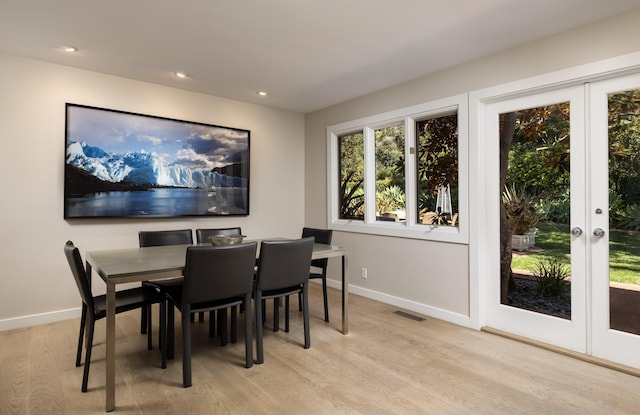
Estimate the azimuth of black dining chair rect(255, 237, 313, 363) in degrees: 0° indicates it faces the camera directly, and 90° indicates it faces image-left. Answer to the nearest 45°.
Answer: approximately 135°

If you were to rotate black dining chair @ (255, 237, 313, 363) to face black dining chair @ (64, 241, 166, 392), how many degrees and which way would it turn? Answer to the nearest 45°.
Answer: approximately 45° to its left

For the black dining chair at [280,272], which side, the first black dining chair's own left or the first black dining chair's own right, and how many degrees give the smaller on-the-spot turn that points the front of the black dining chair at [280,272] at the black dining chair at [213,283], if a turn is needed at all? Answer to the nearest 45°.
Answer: approximately 90° to the first black dining chair's own left

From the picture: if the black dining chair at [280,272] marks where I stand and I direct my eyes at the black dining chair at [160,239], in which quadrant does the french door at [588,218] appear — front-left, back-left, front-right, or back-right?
back-right

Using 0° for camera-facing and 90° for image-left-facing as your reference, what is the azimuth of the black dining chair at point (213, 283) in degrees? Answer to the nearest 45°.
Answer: approximately 135°

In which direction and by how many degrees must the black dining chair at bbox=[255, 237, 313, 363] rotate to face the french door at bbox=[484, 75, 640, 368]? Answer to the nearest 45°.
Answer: approximately 135° to its right

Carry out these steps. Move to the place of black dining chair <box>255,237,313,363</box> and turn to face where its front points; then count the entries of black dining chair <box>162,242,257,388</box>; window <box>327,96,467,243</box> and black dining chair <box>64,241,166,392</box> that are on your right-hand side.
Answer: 1

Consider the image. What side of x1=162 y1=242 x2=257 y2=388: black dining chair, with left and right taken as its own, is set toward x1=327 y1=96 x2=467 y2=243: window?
right
